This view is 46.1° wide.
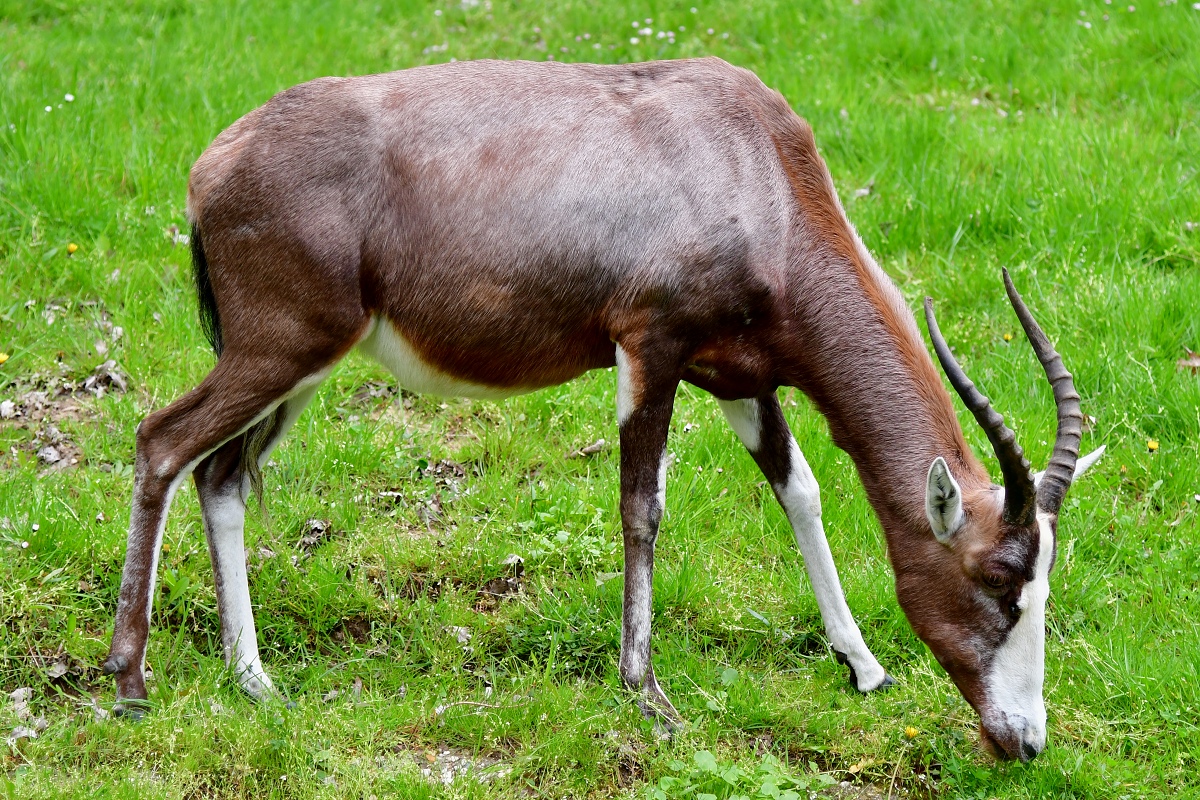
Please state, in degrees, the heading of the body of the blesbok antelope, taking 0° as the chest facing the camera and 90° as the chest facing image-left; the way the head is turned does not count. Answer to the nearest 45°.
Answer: approximately 270°
